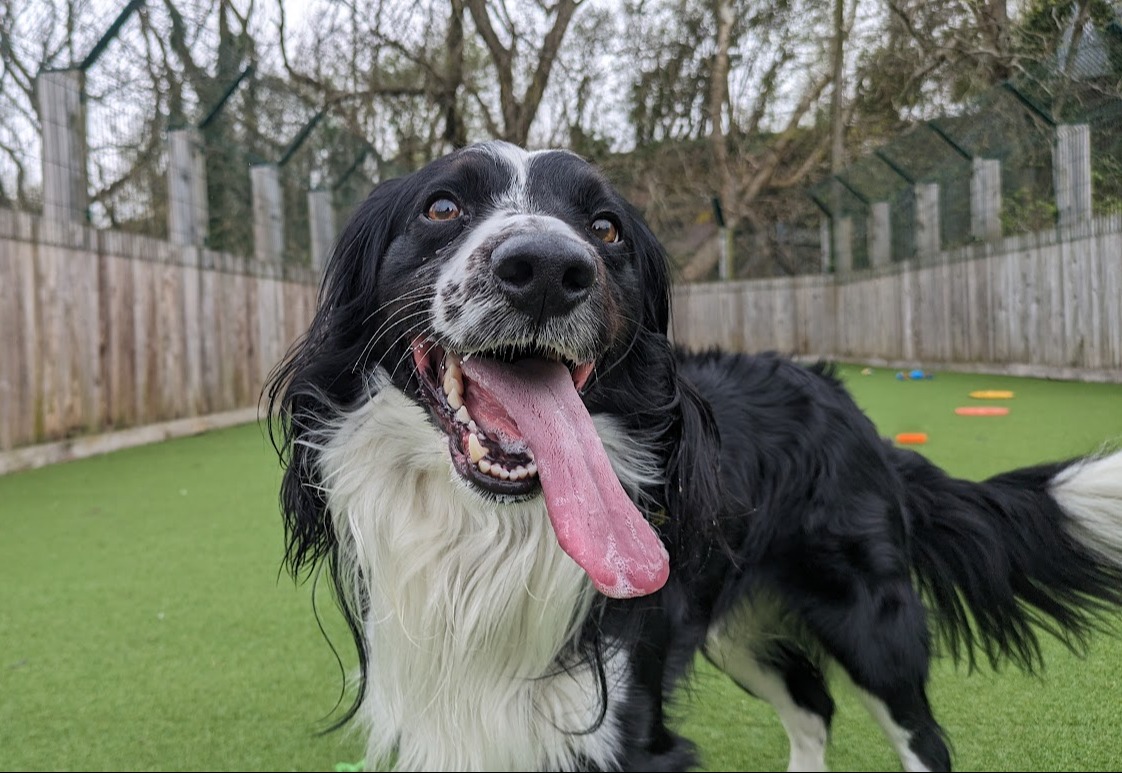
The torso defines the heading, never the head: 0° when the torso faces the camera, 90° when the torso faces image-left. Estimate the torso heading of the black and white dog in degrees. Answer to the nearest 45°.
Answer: approximately 45°

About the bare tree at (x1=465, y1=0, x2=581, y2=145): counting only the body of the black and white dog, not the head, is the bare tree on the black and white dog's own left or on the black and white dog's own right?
on the black and white dog's own right

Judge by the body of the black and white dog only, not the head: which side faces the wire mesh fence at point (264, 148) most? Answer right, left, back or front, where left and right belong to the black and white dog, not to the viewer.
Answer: right

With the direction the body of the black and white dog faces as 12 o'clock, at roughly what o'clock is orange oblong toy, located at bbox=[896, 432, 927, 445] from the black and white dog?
The orange oblong toy is roughly at 6 o'clock from the black and white dog.

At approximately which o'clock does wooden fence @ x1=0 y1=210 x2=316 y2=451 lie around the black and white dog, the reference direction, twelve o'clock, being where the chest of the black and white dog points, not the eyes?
The wooden fence is roughly at 3 o'clock from the black and white dog.

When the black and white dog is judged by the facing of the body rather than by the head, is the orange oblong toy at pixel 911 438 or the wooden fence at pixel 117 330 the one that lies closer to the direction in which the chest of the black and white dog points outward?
the wooden fence

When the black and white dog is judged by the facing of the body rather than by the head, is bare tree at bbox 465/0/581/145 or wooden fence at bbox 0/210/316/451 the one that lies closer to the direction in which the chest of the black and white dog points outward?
the wooden fence
